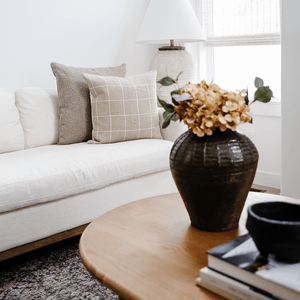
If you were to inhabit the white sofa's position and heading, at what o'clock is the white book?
The white book is roughly at 1 o'clock from the white sofa.

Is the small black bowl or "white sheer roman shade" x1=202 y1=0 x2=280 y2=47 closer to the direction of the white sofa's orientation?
the small black bowl

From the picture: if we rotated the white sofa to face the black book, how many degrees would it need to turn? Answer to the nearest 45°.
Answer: approximately 45° to its right

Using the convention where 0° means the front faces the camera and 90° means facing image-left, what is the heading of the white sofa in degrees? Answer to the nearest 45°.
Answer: approximately 315°

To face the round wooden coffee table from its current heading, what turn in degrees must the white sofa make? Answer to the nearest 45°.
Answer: approximately 45° to its right

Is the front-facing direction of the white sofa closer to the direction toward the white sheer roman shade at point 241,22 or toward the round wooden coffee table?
the round wooden coffee table

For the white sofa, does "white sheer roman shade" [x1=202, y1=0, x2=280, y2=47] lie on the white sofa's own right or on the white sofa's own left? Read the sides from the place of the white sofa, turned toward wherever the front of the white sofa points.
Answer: on the white sofa's own left

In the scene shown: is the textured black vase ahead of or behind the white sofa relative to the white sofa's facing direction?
ahead
